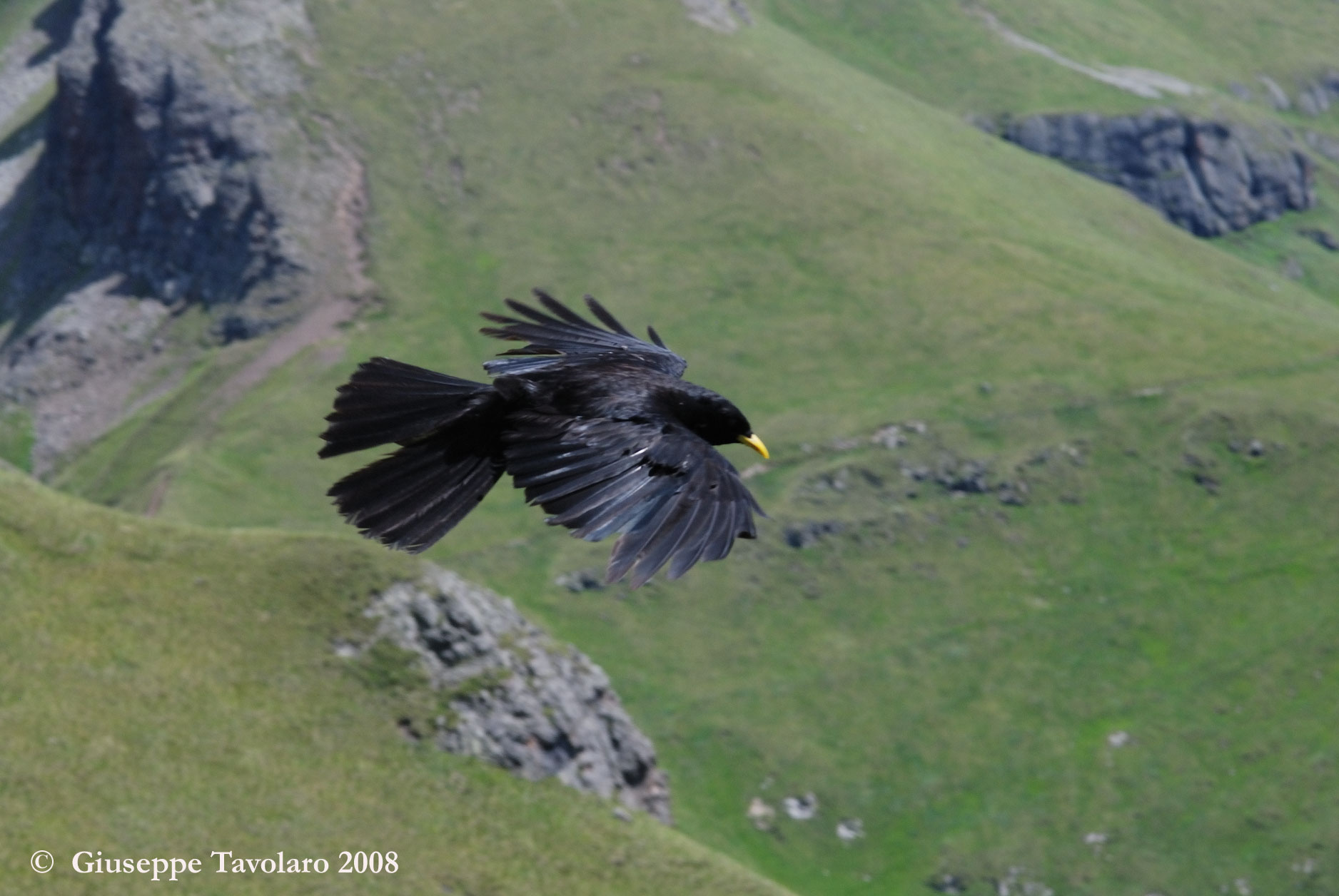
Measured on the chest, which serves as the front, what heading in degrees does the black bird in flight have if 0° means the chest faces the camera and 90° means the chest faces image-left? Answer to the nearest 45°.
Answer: approximately 270°
